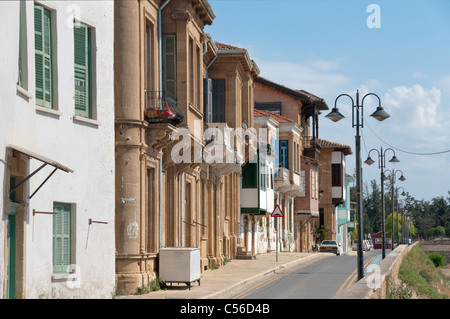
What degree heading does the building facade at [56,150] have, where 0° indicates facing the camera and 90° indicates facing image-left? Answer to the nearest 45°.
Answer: approximately 315°

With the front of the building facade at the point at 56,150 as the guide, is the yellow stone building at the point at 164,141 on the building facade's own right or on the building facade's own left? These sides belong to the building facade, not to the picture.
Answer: on the building facade's own left

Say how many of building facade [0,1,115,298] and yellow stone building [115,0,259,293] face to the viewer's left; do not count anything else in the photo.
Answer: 0

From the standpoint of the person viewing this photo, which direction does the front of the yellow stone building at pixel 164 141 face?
facing the viewer and to the right of the viewer

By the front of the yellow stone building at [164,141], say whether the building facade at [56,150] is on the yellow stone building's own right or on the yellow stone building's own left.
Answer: on the yellow stone building's own right
